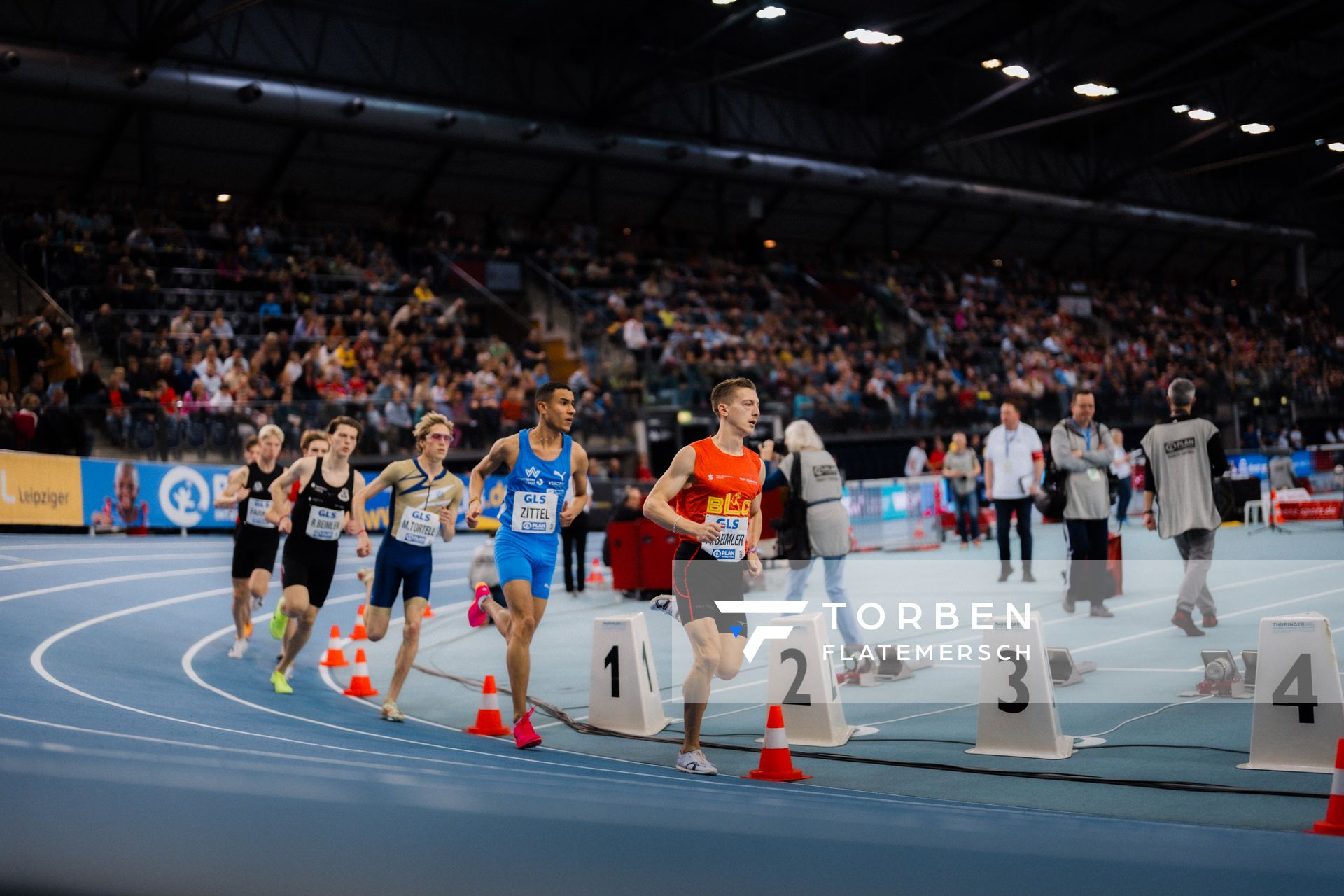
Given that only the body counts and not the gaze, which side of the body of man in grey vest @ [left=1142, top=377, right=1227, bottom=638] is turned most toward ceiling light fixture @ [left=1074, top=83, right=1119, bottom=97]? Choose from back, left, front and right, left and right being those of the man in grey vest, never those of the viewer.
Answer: front

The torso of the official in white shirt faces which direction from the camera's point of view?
toward the camera

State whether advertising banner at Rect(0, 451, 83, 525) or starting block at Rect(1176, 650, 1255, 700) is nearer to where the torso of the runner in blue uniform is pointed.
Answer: the starting block

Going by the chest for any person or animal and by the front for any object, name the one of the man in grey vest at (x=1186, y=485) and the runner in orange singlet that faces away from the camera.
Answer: the man in grey vest

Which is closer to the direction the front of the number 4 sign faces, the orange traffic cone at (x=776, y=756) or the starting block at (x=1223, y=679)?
the orange traffic cone

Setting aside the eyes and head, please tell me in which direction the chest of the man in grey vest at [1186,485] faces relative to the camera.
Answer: away from the camera

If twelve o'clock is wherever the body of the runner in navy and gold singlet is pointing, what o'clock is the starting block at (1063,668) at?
The starting block is roughly at 11 o'clock from the runner in navy and gold singlet.

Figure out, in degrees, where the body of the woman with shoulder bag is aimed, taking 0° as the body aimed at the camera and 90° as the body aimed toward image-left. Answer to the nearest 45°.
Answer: approximately 135°

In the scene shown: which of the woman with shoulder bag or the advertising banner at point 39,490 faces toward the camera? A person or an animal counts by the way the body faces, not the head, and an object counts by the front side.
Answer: the advertising banner

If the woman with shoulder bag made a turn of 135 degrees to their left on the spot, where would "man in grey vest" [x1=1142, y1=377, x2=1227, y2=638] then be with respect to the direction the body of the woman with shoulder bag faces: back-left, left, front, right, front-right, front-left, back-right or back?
left

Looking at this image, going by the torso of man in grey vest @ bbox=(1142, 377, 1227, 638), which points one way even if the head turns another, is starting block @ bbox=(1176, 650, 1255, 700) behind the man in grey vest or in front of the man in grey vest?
behind

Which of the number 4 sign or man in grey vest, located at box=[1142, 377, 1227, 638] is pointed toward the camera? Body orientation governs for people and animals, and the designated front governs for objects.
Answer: the number 4 sign

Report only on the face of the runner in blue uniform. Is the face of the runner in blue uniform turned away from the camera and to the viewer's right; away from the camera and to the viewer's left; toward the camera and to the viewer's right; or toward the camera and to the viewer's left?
toward the camera and to the viewer's right

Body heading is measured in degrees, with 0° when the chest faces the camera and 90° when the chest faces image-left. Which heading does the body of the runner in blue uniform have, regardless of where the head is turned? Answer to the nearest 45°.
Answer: approximately 315°

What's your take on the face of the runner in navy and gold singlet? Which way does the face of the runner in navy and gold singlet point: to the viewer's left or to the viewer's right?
to the viewer's right

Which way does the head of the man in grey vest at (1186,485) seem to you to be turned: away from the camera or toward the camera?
away from the camera

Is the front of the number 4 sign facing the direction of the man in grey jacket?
no

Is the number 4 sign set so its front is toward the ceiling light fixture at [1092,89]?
no

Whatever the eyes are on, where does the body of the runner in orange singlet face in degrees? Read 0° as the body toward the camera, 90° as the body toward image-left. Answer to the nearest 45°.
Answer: approximately 315°

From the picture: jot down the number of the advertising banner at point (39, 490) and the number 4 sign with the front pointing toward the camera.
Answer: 2
